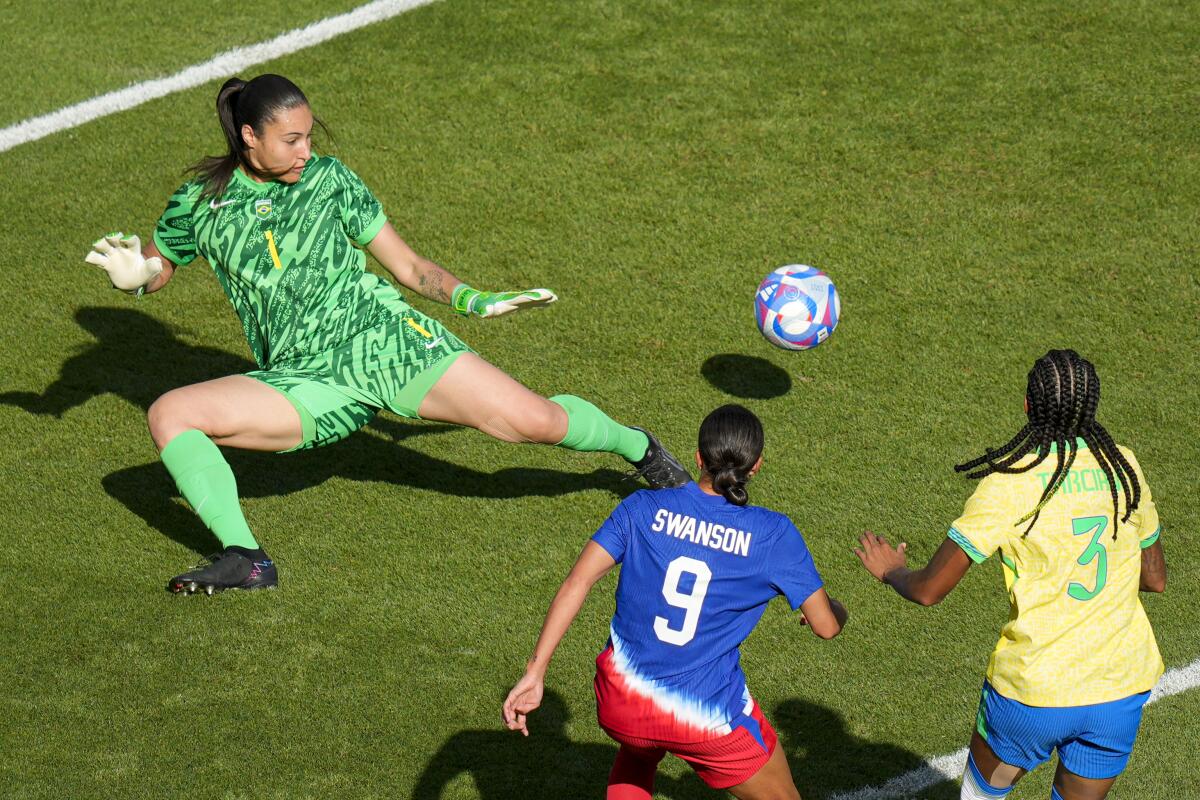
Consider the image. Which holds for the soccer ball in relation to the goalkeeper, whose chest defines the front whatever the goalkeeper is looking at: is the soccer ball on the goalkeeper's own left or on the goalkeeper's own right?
on the goalkeeper's own left

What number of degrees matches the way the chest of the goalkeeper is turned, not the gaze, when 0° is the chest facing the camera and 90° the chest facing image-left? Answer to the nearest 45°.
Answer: approximately 0°

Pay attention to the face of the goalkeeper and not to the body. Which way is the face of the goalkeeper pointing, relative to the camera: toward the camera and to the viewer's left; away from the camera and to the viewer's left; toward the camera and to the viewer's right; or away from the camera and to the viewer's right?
toward the camera and to the viewer's right
